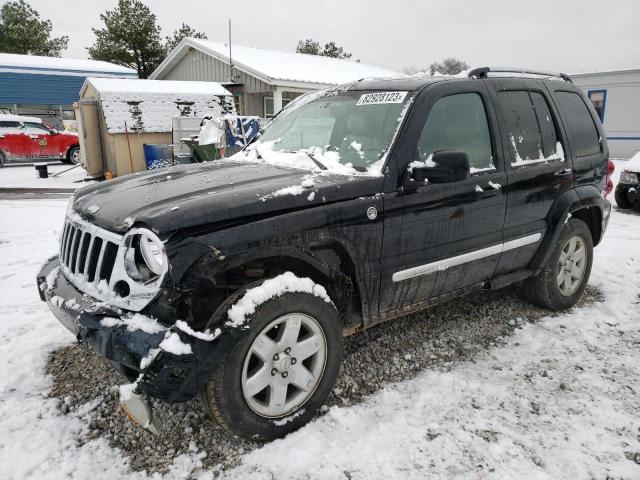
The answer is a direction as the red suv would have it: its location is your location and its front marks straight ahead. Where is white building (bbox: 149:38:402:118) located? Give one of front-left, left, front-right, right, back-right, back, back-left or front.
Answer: front

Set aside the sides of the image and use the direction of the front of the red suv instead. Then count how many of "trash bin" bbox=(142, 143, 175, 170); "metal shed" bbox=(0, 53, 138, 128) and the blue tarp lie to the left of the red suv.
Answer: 1

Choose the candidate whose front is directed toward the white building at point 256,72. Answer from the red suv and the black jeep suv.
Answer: the red suv

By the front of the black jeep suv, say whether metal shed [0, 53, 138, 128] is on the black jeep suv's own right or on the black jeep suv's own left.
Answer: on the black jeep suv's own right

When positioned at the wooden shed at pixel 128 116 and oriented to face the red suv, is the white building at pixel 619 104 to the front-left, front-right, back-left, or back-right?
back-right

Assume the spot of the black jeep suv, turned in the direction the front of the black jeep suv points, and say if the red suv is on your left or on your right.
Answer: on your right

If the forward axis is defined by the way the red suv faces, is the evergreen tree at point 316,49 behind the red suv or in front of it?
in front

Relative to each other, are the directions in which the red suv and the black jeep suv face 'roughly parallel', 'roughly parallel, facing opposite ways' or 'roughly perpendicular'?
roughly parallel, facing opposite ways

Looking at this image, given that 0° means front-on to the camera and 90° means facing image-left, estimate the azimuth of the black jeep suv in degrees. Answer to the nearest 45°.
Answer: approximately 45°

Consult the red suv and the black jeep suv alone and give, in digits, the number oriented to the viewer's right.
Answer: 1

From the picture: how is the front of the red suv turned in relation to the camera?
facing to the right of the viewer

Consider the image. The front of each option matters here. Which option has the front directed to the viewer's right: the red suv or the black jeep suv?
the red suv
